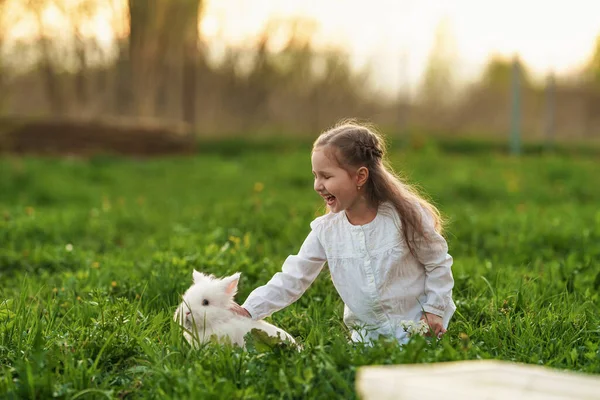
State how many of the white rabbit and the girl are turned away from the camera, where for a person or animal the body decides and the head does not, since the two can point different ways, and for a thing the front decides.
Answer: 0

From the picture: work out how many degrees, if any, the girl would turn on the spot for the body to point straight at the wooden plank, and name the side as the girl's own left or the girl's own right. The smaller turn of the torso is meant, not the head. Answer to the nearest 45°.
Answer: approximately 45° to the girl's own left

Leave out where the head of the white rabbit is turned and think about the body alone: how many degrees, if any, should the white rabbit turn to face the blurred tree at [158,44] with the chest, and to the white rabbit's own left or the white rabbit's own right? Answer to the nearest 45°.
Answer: approximately 135° to the white rabbit's own right

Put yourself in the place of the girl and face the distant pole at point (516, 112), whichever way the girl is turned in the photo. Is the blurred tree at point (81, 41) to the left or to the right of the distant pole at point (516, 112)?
left

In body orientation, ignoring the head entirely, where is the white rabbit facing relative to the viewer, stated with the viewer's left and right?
facing the viewer and to the left of the viewer

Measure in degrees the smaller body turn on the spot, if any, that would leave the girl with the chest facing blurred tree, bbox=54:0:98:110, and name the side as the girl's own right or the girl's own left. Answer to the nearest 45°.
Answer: approximately 90° to the girl's own right

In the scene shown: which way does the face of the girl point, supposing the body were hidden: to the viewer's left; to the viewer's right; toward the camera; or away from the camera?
to the viewer's left

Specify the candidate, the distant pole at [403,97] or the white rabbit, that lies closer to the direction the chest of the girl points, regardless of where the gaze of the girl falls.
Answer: the white rabbit

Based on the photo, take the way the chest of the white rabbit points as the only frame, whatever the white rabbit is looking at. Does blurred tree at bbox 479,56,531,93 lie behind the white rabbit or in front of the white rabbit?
behind

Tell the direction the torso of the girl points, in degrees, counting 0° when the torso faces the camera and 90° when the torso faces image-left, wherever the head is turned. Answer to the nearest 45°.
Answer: approximately 45°

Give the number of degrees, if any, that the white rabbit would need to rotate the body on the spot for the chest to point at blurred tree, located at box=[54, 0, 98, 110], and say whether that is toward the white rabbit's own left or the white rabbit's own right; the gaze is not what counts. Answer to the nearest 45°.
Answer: approximately 135° to the white rabbit's own right
